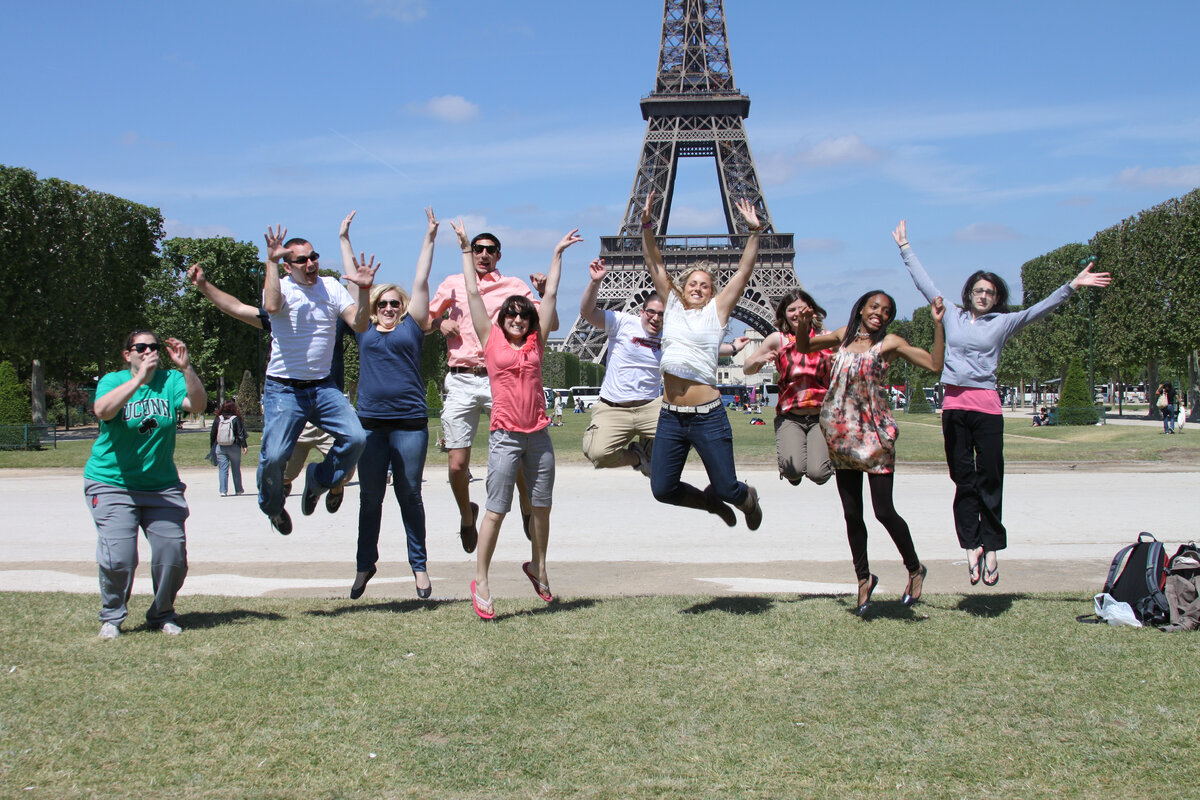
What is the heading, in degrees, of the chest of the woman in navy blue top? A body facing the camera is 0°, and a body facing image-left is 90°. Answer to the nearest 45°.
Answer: approximately 0°

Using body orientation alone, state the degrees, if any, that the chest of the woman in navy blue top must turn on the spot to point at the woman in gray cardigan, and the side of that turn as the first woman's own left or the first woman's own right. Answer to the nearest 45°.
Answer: approximately 90° to the first woman's own left

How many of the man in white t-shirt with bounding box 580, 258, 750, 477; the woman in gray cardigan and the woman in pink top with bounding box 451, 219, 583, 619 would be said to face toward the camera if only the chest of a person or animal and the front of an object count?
3

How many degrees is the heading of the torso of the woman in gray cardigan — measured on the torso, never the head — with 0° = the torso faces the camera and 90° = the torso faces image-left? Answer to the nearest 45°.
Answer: approximately 0°

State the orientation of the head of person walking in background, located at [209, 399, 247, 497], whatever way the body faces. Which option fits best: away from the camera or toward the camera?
away from the camera

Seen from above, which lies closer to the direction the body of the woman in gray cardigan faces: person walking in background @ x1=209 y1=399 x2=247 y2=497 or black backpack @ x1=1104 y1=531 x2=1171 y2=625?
the black backpack

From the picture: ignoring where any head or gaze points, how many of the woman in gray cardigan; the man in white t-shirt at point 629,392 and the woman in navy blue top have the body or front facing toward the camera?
3

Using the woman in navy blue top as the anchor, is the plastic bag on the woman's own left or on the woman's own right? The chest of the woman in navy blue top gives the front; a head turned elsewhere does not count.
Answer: on the woman's own left
